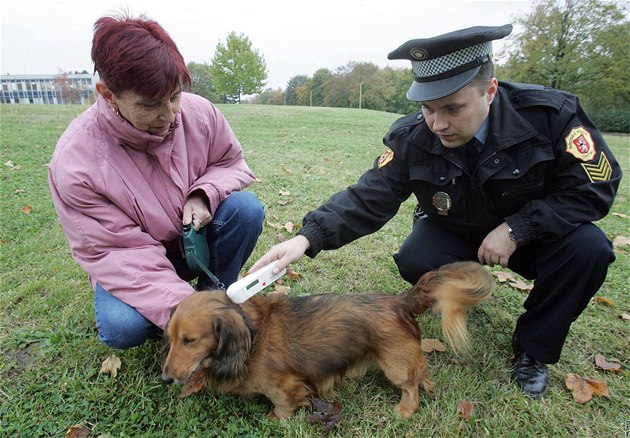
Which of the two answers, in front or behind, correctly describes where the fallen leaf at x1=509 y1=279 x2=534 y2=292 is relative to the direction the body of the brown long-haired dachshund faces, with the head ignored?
behind

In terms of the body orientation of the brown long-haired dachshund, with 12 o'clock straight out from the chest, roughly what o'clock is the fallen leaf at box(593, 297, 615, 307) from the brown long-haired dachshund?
The fallen leaf is roughly at 5 o'clock from the brown long-haired dachshund.

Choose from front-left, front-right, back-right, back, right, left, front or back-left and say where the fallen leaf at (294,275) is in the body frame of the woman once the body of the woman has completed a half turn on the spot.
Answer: right

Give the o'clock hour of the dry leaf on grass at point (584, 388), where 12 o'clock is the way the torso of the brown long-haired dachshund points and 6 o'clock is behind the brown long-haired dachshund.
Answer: The dry leaf on grass is roughly at 6 o'clock from the brown long-haired dachshund.

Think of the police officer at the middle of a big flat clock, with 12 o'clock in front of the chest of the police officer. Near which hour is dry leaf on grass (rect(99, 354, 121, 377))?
The dry leaf on grass is roughly at 1 o'clock from the police officer.

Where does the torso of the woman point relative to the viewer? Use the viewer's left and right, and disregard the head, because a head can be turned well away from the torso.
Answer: facing the viewer and to the right of the viewer

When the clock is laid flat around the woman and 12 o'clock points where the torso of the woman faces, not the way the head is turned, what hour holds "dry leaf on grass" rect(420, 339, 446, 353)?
The dry leaf on grass is roughly at 11 o'clock from the woman.

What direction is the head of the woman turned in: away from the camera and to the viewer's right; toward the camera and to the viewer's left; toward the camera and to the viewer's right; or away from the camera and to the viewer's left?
toward the camera and to the viewer's right

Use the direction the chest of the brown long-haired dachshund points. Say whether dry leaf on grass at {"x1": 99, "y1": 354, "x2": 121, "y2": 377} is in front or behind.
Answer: in front

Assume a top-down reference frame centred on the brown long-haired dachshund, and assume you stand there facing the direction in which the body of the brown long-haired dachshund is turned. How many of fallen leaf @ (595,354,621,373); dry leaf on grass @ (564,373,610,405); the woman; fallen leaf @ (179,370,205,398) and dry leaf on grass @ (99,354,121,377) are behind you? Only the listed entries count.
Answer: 2

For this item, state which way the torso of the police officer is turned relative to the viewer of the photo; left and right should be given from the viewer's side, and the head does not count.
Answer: facing the viewer and to the left of the viewer

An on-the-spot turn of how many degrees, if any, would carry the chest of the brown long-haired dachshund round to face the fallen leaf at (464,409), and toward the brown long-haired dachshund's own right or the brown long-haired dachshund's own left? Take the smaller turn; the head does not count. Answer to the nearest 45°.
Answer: approximately 180°

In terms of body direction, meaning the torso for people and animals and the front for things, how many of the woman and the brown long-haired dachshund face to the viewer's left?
1

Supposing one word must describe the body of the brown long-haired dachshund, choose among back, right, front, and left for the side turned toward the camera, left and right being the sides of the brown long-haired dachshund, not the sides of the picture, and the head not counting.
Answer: left

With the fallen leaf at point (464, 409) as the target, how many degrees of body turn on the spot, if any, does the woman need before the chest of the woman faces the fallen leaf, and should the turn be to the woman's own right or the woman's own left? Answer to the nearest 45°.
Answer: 0° — they already face it
